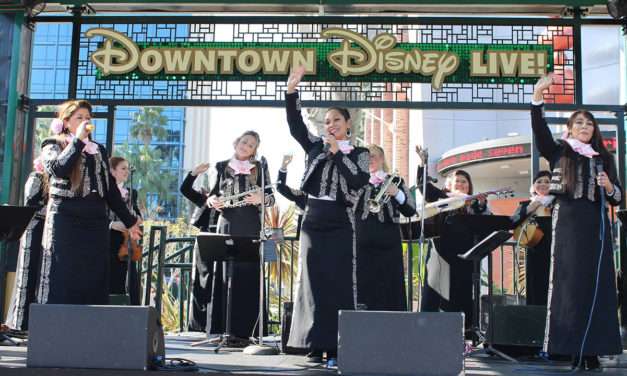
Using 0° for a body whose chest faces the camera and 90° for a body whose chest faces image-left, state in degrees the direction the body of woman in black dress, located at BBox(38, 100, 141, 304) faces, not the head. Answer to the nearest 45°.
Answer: approximately 315°

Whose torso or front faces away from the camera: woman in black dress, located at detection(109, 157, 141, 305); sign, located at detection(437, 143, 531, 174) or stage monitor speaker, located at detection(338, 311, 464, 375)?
the stage monitor speaker

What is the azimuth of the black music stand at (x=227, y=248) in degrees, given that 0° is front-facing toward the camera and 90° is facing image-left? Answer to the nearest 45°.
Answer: approximately 180°

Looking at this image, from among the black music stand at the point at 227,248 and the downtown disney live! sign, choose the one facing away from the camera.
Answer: the black music stand

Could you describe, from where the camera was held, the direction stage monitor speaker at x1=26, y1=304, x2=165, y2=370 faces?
facing away from the viewer

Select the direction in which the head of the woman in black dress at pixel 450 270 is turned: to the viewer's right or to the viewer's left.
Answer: to the viewer's left

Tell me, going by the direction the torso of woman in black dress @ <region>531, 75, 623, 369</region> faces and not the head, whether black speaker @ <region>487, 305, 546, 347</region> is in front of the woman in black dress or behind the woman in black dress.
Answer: behind

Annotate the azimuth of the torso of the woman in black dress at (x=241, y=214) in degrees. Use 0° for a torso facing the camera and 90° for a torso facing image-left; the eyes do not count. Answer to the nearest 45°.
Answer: approximately 0°

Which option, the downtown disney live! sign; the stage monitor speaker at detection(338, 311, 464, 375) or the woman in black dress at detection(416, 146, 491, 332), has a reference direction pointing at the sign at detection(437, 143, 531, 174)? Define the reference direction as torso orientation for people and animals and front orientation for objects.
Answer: the stage monitor speaker

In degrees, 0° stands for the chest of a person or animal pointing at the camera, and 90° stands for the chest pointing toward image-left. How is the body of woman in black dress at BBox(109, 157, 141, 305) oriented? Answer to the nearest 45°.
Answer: approximately 315°

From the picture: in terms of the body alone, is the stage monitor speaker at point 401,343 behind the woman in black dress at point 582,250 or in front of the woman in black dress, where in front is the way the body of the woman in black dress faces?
in front

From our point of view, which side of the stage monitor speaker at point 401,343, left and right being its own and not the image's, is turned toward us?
back

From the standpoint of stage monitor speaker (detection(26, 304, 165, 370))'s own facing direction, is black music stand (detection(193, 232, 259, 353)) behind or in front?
in front

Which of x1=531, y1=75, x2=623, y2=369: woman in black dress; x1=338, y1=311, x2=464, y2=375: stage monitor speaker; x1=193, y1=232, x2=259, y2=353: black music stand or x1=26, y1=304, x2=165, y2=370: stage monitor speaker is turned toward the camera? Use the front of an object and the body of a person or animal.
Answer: the woman in black dress

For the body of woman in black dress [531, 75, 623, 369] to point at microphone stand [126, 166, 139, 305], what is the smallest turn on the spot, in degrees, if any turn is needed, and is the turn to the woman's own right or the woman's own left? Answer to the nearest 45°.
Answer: approximately 90° to the woman's own right

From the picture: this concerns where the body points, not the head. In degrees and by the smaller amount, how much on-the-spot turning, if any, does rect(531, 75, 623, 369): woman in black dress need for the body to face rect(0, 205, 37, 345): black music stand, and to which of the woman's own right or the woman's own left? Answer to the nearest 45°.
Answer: approximately 90° to the woman's own right

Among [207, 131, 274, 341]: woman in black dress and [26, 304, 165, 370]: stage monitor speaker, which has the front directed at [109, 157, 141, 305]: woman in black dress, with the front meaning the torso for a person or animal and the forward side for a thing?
the stage monitor speaker
